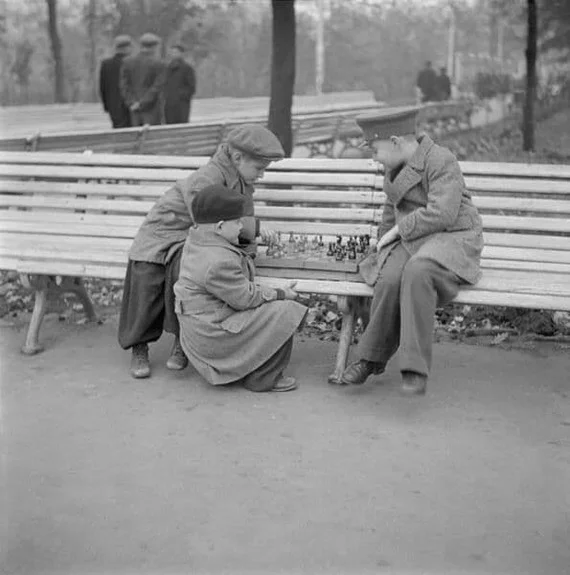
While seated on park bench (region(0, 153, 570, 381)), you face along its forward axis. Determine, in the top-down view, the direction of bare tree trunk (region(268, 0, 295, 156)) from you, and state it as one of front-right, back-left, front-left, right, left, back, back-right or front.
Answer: back

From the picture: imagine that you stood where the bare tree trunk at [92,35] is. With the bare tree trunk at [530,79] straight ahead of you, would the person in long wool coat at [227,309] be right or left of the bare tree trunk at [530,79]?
right

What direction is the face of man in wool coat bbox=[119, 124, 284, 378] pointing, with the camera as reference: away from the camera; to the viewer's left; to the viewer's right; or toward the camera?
to the viewer's right

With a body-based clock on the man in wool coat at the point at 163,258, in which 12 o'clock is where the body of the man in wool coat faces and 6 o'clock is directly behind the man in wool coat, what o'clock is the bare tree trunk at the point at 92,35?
The bare tree trunk is roughly at 9 o'clock from the man in wool coat.

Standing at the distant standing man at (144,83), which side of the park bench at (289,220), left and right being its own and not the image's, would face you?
back

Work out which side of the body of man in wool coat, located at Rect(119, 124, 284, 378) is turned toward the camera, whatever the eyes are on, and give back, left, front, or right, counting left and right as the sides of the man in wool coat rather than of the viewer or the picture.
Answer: right

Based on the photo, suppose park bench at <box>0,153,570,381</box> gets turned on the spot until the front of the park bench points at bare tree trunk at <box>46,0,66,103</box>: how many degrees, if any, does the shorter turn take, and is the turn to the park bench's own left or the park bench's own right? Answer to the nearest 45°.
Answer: approximately 180°

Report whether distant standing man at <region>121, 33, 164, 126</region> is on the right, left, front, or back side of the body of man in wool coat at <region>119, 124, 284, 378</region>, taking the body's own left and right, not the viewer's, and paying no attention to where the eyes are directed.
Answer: left

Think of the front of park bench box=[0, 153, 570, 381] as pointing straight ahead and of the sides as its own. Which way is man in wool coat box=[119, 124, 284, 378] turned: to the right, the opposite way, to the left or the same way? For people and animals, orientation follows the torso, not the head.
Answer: to the left

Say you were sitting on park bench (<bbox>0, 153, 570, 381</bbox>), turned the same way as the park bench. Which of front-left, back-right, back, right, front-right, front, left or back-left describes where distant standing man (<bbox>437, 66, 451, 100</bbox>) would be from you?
back

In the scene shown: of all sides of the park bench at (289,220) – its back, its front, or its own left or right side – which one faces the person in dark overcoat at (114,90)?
back

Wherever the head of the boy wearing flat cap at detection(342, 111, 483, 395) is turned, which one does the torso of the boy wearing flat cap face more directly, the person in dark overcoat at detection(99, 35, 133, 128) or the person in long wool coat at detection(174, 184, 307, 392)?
the person in long wool coat

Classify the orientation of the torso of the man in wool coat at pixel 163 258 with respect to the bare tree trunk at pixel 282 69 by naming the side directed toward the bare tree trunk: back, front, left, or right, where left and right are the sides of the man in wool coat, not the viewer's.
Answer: left

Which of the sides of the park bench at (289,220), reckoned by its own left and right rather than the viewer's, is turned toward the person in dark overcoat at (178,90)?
back
